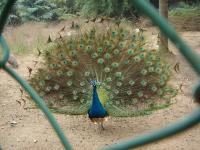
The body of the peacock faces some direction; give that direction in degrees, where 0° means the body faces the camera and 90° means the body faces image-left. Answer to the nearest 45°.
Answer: approximately 0°
